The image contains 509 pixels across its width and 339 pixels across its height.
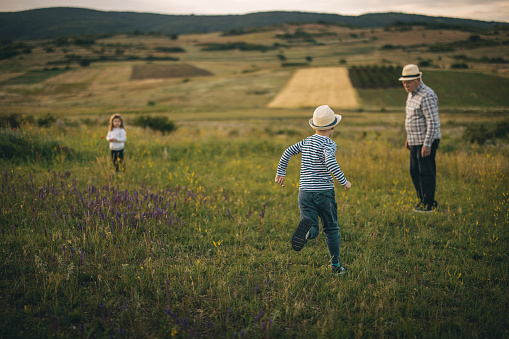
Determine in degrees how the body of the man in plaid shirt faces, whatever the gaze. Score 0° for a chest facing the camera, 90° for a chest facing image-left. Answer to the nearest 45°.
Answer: approximately 45°

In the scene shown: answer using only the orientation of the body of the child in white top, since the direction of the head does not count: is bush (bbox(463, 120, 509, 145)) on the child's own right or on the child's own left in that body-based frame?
on the child's own left

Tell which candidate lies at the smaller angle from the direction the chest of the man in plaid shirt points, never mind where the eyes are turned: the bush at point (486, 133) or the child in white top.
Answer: the child in white top

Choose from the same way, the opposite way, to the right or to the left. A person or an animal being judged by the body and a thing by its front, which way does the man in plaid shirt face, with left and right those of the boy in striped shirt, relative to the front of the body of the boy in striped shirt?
the opposite way

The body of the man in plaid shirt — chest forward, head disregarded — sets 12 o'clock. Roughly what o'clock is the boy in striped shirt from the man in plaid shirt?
The boy in striped shirt is roughly at 11 o'clock from the man in plaid shirt.

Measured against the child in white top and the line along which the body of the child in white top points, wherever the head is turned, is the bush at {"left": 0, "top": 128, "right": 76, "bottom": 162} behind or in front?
behind

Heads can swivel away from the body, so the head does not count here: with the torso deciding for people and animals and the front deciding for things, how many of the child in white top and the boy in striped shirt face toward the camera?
1

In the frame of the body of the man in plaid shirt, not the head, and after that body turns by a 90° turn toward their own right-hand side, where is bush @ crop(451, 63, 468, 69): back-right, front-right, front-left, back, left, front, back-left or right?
front-right

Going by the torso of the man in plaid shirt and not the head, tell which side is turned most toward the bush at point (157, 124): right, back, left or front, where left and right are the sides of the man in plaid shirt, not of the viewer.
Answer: right

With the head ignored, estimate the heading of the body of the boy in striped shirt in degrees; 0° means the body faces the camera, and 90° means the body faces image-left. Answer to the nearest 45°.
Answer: approximately 225°
